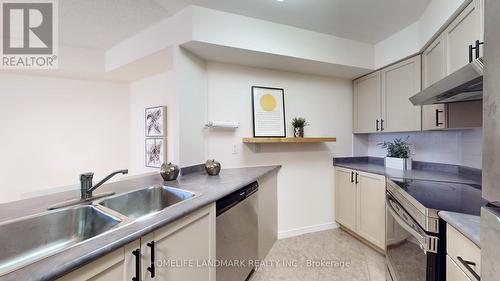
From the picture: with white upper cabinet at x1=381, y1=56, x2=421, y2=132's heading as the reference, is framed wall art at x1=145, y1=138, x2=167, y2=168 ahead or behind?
ahead

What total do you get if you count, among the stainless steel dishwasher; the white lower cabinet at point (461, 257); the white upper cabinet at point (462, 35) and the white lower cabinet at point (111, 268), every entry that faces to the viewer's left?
2

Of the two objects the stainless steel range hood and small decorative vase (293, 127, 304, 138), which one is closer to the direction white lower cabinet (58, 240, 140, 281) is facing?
the stainless steel range hood

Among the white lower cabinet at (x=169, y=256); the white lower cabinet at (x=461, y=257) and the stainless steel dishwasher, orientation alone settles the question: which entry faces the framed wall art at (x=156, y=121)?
the white lower cabinet at (x=461, y=257)

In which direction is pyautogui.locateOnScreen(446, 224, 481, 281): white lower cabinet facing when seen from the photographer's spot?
facing to the left of the viewer

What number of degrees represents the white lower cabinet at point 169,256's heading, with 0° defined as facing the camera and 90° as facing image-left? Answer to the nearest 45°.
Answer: approximately 315°

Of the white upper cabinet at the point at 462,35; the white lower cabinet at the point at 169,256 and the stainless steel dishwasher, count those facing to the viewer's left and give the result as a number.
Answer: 1

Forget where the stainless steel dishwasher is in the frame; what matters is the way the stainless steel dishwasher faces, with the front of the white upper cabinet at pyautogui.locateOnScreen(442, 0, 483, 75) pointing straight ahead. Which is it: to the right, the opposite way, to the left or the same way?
the opposite way

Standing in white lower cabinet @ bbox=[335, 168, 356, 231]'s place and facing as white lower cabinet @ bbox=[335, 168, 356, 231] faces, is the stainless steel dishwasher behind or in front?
in front

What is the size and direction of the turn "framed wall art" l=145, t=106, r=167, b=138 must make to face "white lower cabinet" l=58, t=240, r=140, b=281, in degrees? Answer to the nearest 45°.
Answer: approximately 45° to its left

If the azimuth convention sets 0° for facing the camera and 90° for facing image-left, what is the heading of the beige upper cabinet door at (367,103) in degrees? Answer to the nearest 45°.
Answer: approximately 45°

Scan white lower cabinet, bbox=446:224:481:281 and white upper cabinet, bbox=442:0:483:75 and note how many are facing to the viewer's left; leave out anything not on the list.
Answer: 2

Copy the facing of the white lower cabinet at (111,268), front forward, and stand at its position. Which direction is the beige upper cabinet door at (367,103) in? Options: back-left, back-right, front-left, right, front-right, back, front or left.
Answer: front-left
